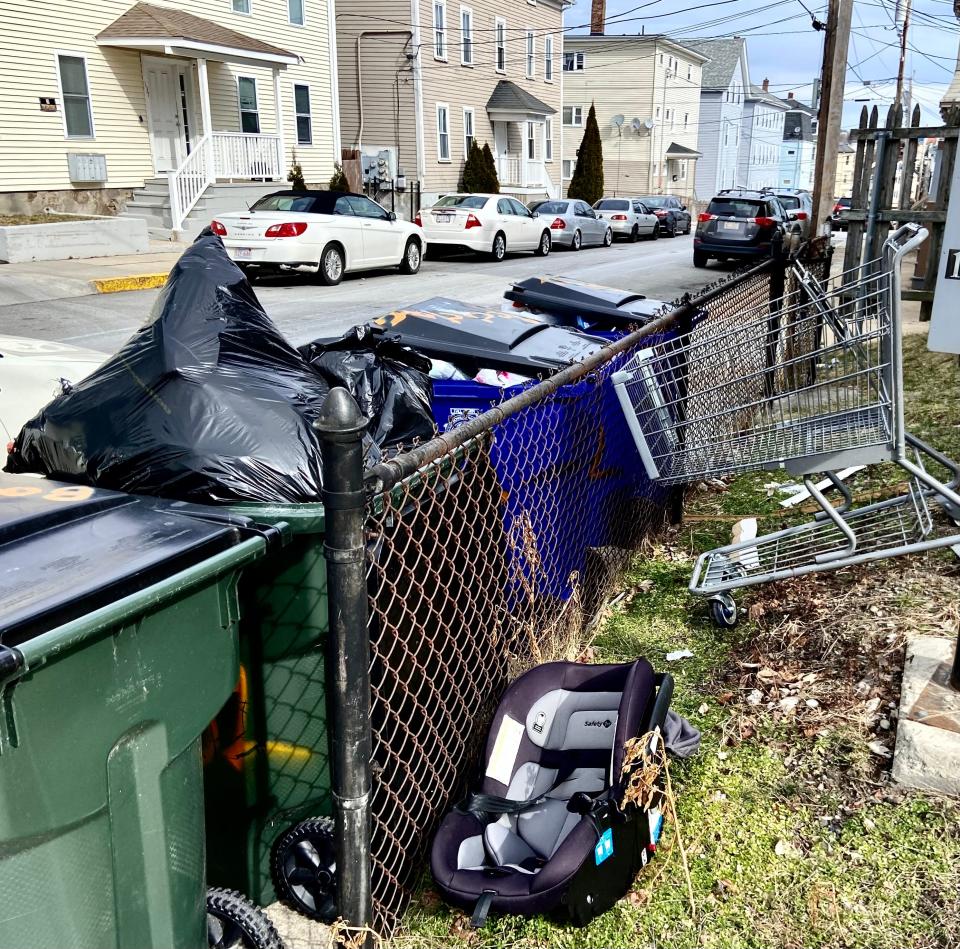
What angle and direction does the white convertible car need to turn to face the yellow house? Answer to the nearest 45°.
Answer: approximately 90° to its left

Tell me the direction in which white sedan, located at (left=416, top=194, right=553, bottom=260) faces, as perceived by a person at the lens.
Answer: facing away from the viewer and to the right of the viewer

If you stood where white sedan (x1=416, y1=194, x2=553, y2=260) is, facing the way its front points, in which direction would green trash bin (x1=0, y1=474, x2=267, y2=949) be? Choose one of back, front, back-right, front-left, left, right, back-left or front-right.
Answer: back-right

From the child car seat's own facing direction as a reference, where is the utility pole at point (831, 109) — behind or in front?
behind

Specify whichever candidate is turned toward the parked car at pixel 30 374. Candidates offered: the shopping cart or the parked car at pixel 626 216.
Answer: the shopping cart

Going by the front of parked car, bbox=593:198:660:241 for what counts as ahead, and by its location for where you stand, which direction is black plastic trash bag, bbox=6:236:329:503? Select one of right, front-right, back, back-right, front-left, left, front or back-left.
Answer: back-right

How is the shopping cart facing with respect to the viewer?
to the viewer's left

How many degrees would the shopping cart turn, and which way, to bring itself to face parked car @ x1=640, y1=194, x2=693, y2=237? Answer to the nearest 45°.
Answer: approximately 90° to its right

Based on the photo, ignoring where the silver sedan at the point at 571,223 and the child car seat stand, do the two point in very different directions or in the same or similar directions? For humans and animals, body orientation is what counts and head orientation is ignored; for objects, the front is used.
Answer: very different directions

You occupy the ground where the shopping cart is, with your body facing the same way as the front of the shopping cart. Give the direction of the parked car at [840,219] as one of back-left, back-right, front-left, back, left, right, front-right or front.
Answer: right

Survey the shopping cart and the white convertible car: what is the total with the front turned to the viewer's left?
1

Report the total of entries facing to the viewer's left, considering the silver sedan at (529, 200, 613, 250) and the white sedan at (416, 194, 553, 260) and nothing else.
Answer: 0

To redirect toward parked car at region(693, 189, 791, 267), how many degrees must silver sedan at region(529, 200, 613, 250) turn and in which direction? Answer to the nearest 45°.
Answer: approximately 90° to its right

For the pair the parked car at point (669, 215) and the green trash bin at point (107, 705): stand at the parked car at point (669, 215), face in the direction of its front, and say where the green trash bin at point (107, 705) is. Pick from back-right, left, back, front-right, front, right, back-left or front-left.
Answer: back-right

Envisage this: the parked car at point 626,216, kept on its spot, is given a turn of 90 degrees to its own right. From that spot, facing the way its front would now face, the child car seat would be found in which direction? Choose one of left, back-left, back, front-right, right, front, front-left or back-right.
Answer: front-right
